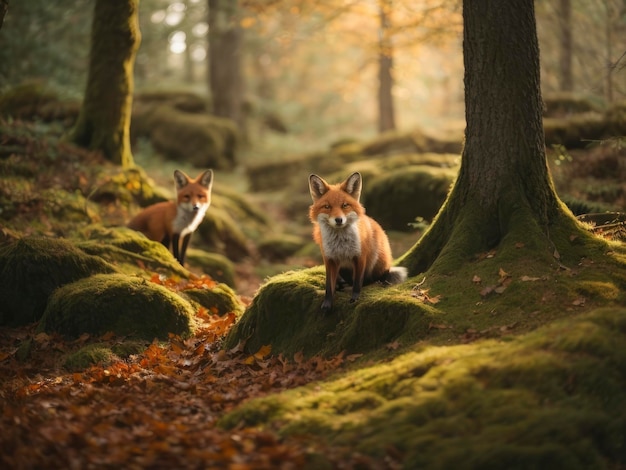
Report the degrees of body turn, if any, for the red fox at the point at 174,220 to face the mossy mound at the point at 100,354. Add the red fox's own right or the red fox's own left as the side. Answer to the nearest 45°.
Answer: approximately 45° to the red fox's own right

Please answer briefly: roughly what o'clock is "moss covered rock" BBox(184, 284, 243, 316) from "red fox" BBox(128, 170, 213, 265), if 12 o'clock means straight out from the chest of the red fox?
The moss covered rock is roughly at 1 o'clock from the red fox.

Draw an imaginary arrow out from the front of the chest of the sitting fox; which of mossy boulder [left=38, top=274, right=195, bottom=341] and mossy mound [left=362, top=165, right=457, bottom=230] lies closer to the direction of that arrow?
the mossy boulder

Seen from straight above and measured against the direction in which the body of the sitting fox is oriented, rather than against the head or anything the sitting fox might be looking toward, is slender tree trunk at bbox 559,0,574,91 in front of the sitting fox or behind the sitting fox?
behind

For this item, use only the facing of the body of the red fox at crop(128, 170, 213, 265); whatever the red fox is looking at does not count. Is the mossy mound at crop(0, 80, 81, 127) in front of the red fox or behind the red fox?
behind

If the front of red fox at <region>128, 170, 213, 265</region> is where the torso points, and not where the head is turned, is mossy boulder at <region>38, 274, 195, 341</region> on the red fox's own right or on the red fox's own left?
on the red fox's own right

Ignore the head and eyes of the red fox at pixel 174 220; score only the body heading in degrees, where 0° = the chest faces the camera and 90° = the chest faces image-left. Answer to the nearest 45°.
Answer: approximately 315°
